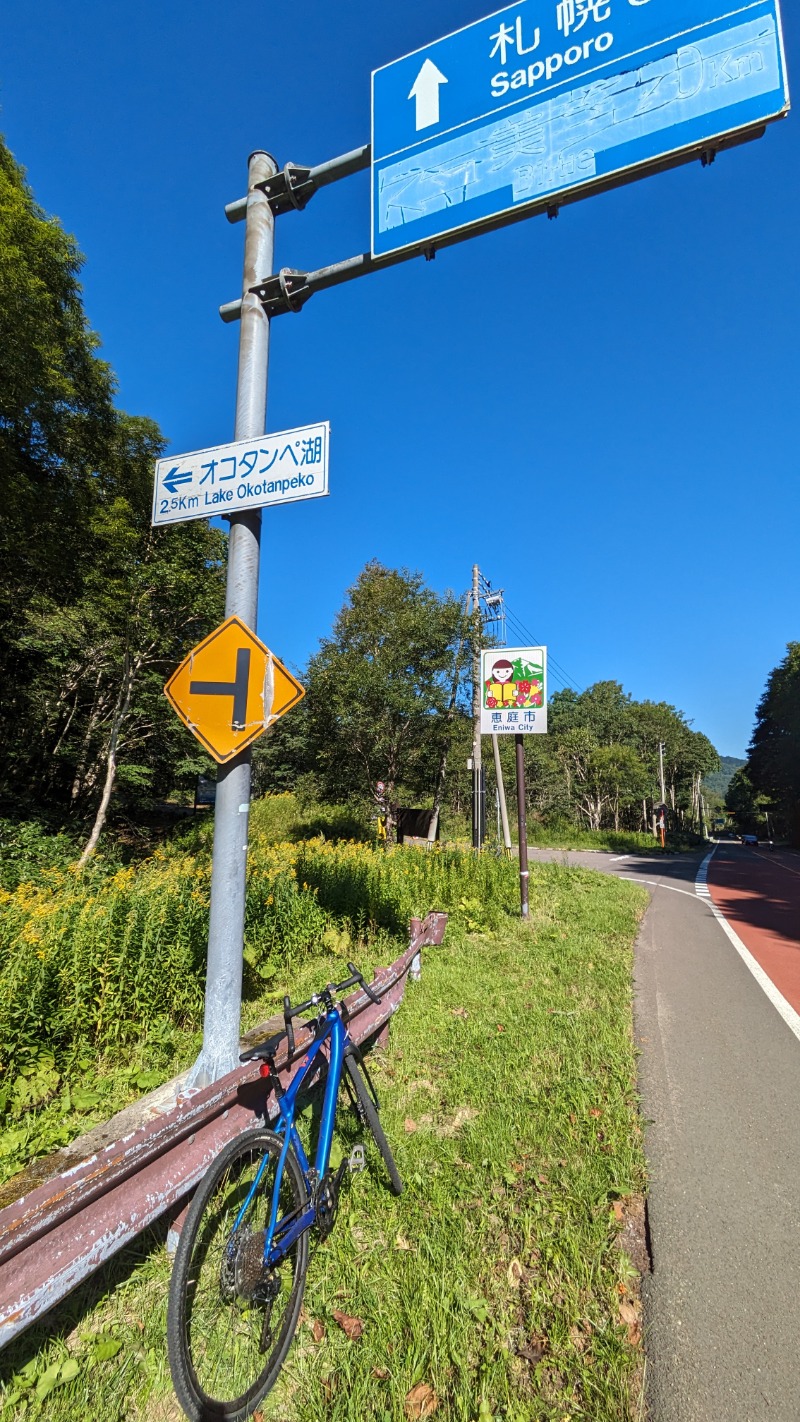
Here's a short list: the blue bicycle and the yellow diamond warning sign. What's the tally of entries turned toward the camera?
1

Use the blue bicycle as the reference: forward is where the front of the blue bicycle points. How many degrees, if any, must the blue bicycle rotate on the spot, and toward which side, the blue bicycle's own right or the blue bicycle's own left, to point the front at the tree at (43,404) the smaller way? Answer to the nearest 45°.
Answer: approximately 90° to the blue bicycle's own left

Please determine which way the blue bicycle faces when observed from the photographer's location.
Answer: facing away from the viewer and to the right of the viewer

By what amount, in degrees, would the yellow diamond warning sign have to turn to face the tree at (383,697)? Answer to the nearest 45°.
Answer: approximately 180°

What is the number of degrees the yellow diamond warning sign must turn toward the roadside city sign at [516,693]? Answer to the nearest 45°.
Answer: approximately 135° to its left

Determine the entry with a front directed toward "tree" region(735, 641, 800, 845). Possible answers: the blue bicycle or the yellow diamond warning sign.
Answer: the blue bicycle

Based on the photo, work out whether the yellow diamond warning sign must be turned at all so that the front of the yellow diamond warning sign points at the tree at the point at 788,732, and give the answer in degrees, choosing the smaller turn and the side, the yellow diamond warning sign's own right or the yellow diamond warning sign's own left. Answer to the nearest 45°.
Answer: approximately 135° to the yellow diamond warning sign's own left

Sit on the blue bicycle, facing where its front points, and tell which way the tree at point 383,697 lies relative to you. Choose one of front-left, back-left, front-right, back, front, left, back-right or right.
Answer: front-left

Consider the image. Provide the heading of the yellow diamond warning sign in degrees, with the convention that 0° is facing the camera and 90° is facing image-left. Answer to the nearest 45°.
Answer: approximately 0°
